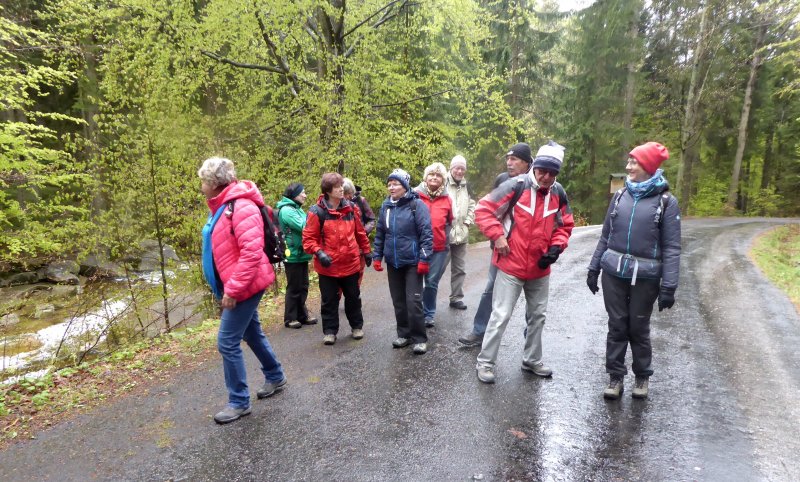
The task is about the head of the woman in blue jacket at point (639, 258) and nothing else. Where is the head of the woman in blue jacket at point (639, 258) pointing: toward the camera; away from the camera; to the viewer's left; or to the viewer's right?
to the viewer's left

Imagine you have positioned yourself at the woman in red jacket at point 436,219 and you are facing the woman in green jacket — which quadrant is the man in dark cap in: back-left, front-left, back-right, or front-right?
back-left

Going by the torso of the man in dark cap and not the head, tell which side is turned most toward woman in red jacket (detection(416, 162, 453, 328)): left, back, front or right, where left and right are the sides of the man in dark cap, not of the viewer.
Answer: right

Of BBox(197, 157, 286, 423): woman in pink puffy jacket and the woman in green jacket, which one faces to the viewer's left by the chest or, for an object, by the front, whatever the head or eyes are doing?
the woman in pink puffy jacket

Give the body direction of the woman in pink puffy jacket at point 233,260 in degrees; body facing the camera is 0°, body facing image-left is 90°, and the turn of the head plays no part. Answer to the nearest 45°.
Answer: approximately 90°

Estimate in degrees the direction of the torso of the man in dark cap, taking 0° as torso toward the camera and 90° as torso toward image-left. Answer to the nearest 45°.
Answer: approximately 45°

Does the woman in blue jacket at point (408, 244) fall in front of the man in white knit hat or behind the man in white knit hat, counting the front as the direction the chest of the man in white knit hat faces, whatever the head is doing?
in front

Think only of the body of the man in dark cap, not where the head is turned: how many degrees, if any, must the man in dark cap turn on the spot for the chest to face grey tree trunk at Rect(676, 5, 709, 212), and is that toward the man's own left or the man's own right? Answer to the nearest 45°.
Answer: approximately 180°

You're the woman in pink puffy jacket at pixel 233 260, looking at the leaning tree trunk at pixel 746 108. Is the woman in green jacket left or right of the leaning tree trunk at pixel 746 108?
left

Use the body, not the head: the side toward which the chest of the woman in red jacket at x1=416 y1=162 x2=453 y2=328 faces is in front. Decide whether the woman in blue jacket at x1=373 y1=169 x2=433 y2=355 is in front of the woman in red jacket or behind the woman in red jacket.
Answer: in front
